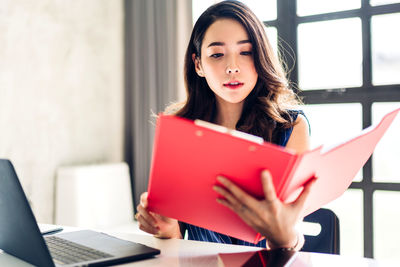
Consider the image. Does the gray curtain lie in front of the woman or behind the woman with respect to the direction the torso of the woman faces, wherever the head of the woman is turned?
behind

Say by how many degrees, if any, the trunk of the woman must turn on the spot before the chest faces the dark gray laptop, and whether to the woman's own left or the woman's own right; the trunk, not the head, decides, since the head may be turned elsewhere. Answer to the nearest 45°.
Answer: approximately 45° to the woman's own right

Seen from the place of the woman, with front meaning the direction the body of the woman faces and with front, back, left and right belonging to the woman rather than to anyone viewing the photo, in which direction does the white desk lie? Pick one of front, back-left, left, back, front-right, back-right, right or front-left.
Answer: front

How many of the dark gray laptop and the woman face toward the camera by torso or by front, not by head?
1

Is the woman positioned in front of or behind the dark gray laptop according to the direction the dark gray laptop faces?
in front

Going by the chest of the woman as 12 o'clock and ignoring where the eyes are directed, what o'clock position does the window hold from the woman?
The window is roughly at 7 o'clock from the woman.

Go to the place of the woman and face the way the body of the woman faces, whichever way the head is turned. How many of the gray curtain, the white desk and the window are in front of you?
1

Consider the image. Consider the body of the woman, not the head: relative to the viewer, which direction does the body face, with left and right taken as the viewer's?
facing the viewer

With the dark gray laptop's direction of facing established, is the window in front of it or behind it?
in front

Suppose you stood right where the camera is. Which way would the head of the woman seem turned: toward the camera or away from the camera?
toward the camera

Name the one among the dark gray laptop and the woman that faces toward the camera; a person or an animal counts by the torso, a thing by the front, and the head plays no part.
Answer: the woman
